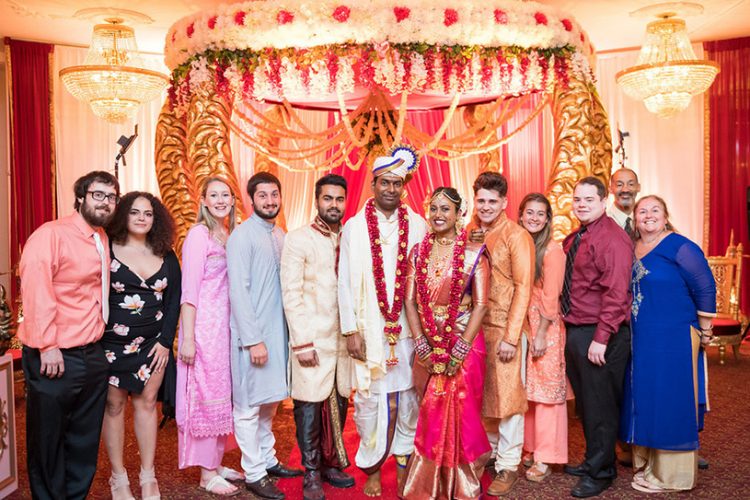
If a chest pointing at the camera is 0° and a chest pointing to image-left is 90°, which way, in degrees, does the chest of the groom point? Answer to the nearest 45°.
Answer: approximately 0°

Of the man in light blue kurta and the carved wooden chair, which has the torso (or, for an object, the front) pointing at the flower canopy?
the carved wooden chair

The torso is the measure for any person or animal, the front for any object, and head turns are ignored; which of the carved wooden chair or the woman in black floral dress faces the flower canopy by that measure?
the carved wooden chair

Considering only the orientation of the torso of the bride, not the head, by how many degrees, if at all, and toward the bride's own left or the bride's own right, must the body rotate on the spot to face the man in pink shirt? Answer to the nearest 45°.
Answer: approximately 90° to the bride's own right

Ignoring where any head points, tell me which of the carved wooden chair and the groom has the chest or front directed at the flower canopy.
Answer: the carved wooden chair

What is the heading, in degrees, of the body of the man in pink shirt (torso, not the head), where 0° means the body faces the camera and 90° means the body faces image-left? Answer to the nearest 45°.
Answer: approximately 315°

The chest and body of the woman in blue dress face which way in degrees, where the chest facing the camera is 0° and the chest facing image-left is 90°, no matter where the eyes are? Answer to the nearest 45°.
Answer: approximately 45°

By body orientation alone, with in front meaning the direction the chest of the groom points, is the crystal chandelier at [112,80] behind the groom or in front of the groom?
behind

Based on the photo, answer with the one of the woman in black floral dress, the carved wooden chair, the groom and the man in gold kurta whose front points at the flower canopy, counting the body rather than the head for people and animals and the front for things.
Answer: the carved wooden chair
